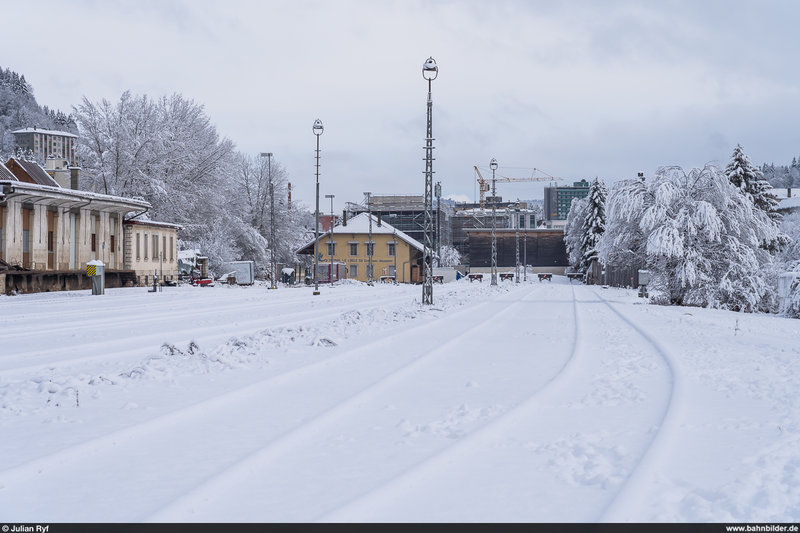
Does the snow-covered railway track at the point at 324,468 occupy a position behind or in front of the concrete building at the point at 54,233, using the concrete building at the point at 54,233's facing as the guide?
in front

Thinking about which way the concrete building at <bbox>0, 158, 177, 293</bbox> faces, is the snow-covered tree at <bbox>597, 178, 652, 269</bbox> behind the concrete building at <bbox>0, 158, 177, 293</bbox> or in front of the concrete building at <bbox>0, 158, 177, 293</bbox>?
in front

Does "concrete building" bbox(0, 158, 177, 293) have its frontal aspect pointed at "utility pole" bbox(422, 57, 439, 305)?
yes

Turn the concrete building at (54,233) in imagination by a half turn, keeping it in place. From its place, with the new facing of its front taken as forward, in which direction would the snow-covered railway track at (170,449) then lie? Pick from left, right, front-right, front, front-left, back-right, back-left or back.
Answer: back-left

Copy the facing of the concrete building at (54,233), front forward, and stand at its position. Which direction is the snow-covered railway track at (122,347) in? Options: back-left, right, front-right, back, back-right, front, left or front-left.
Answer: front-right

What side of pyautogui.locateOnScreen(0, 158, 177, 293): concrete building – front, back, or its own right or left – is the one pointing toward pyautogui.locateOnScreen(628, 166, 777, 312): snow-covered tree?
front

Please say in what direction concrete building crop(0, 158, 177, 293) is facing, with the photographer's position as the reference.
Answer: facing the viewer and to the right of the viewer

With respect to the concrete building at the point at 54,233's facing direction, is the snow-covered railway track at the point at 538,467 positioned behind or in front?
in front
